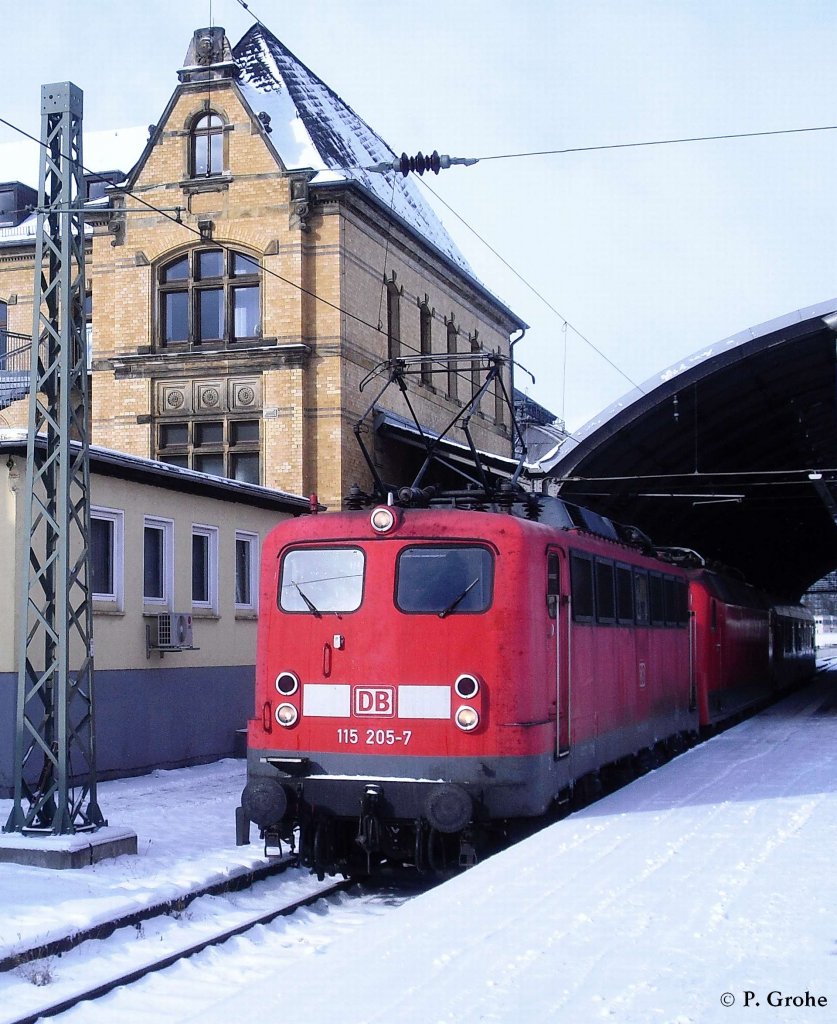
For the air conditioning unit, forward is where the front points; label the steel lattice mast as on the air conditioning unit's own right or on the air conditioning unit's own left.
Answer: on the air conditioning unit's own right

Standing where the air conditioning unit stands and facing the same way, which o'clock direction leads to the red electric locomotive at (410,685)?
The red electric locomotive is roughly at 1 o'clock from the air conditioning unit.

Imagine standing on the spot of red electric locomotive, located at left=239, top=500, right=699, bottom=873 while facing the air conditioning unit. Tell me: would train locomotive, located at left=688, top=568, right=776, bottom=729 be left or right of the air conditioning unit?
right

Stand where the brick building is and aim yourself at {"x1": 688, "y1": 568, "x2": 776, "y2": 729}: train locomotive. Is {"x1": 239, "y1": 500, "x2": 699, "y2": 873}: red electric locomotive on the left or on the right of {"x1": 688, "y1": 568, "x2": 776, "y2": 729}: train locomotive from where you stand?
right

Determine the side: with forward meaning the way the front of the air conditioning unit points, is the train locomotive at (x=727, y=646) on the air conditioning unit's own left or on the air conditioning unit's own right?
on the air conditioning unit's own left

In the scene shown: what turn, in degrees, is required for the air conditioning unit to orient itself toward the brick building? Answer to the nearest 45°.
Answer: approximately 135° to its left

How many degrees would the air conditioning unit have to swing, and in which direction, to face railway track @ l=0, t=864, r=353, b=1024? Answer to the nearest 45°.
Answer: approximately 45° to its right

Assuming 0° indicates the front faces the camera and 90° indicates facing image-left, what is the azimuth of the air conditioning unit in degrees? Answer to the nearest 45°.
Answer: approximately 315°

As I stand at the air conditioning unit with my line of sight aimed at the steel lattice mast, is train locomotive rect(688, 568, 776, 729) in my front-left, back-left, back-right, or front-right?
back-left
